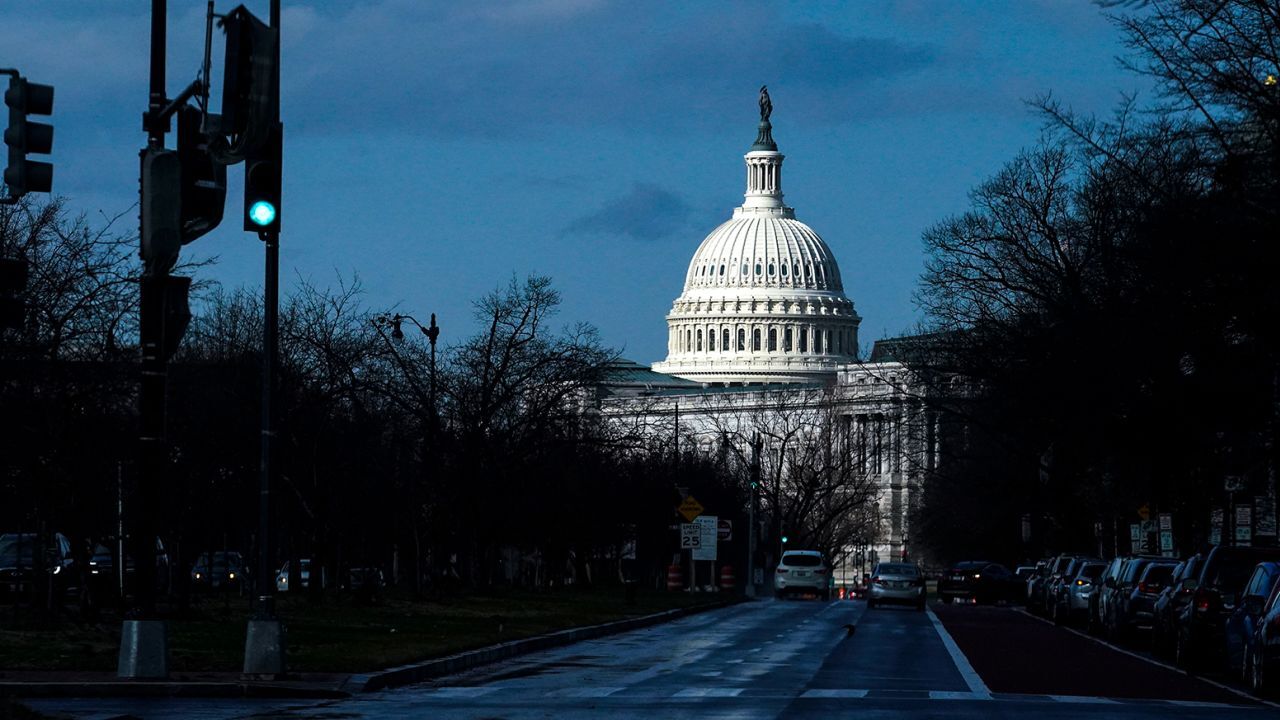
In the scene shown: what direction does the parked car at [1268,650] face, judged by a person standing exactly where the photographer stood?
facing away from the viewer
